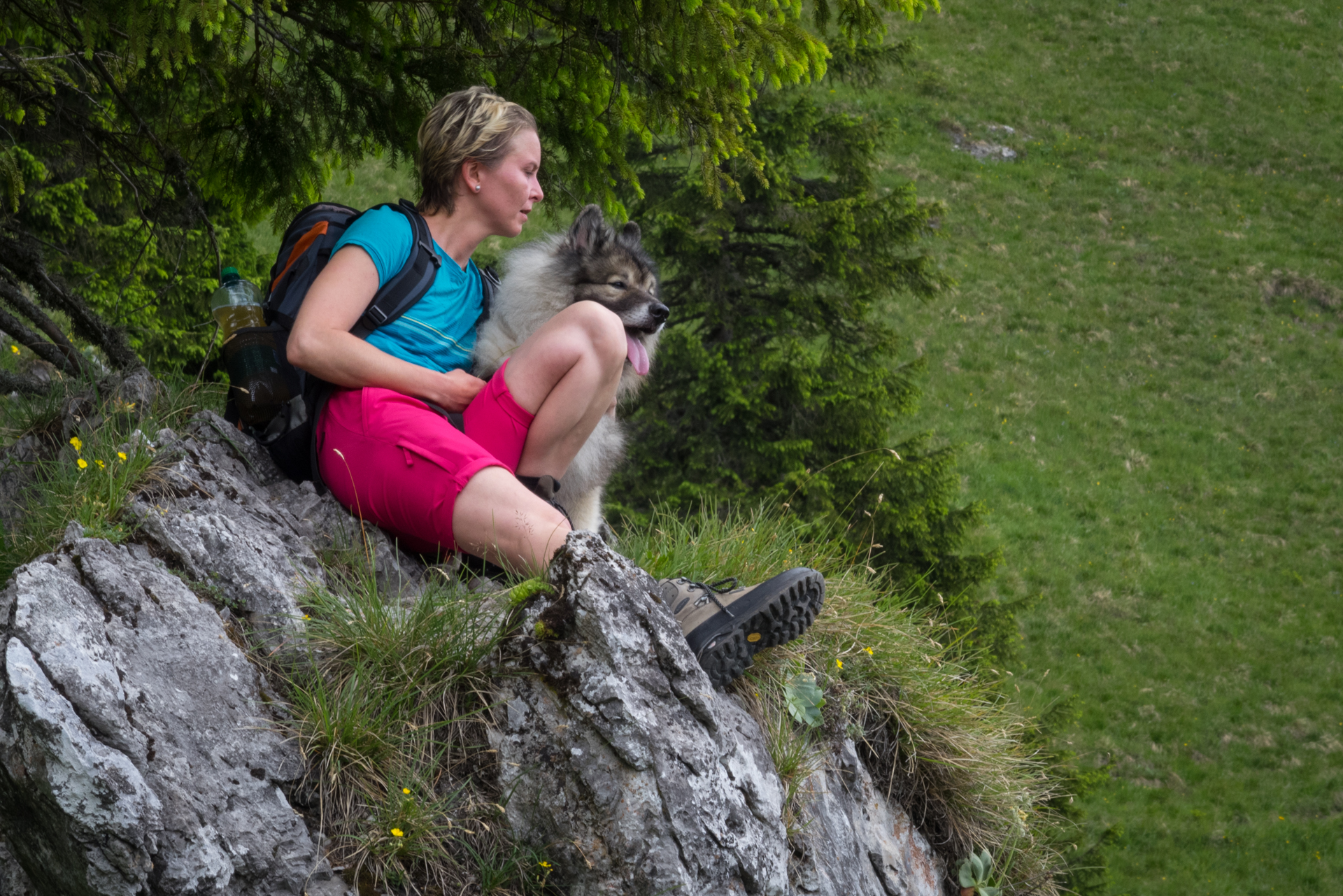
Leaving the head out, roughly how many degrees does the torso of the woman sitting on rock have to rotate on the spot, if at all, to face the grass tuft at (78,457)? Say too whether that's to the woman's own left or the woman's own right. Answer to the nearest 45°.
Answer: approximately 180°

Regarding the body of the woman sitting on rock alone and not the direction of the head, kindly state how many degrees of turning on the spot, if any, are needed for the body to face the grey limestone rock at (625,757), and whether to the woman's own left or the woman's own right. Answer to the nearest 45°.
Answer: approximately 90° to the woman's own right

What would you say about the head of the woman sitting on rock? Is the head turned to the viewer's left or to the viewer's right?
to the viewer's right

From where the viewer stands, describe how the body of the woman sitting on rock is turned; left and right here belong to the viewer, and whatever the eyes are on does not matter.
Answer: facing to the right of the viewer

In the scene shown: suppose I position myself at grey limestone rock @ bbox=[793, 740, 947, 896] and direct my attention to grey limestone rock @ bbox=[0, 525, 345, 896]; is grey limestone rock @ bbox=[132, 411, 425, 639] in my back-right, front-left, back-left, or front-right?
front-right

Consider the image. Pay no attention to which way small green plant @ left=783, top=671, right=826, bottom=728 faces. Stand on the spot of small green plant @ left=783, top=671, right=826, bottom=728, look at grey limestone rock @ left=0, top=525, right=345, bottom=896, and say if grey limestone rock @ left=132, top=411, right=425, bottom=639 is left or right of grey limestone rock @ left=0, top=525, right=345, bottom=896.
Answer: right
